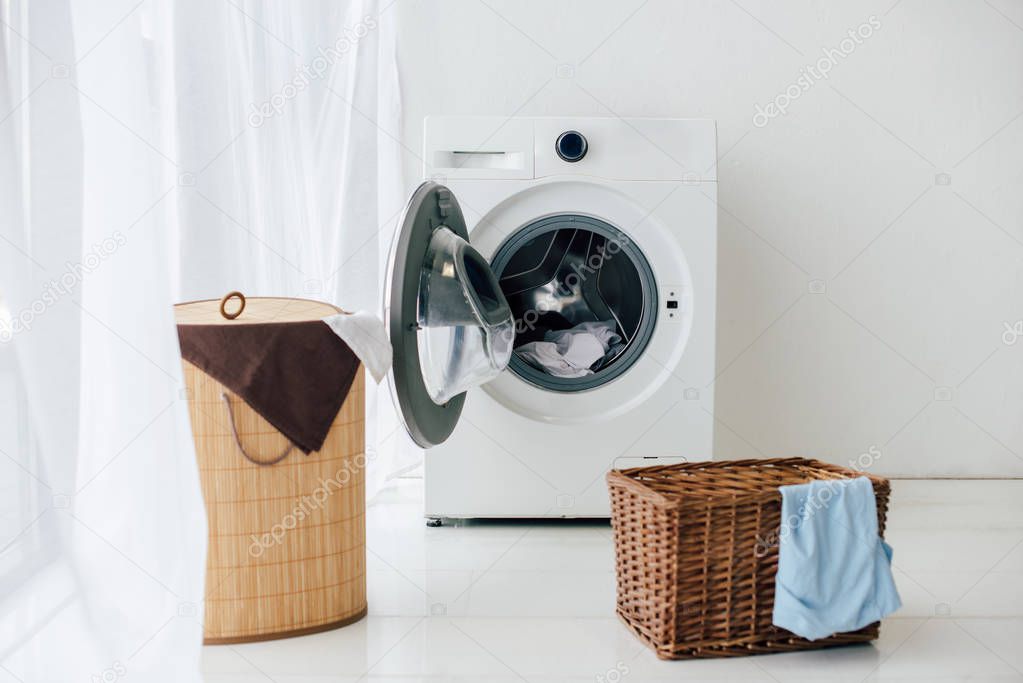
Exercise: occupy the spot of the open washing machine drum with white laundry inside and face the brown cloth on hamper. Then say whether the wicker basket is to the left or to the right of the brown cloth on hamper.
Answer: left

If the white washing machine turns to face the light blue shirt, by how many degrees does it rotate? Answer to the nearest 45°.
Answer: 0° — it already faces it

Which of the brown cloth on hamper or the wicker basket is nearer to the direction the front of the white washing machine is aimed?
the wicker basket

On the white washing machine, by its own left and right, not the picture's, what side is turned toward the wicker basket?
front

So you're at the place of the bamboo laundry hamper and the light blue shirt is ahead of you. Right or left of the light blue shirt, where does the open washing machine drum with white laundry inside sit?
left

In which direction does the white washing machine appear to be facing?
toward the camera

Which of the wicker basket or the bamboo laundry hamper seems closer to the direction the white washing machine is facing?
the wicker basket

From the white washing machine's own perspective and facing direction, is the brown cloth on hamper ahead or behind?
ahead

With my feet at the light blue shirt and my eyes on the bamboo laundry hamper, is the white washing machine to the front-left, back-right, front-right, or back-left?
front-right

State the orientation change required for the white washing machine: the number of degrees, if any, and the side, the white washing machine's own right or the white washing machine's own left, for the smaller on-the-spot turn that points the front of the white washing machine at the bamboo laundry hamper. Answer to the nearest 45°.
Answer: approximately 45° to the white washing machine's own right

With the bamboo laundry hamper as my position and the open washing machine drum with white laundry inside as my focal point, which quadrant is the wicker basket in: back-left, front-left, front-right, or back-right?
front-right
